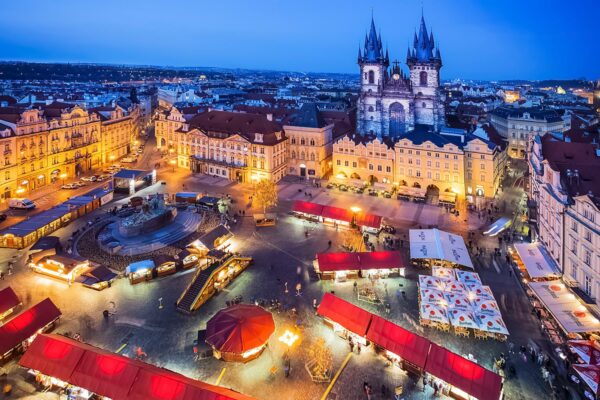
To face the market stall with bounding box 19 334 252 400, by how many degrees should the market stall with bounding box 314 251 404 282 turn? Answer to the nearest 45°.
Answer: approximately 45° to its right

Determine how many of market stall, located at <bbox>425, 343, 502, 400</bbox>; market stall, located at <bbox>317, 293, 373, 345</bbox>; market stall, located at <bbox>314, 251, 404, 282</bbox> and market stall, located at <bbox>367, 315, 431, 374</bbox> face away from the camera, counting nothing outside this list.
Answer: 0

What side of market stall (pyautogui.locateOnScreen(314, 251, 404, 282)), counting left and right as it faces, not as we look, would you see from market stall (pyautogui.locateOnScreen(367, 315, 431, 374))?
front

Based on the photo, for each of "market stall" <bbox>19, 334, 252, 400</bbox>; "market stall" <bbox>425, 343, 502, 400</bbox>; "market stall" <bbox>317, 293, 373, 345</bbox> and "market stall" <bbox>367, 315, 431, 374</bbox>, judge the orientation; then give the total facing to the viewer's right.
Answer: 0

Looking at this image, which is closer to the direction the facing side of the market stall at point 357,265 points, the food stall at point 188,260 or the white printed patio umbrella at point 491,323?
the white printed patio umbrella

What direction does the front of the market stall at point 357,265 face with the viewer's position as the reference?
facing the viewer

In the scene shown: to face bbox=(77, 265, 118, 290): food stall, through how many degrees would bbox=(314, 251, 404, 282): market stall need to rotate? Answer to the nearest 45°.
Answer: approximately 90° to its right

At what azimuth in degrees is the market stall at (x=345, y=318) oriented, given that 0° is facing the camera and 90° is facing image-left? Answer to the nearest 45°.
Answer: approximately 45°

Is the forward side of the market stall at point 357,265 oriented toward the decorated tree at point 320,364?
yes

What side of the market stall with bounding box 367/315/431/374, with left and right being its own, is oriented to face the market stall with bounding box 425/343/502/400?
left

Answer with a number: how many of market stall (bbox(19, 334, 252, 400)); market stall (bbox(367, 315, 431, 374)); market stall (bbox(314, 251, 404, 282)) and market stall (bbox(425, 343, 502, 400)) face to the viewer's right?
0
